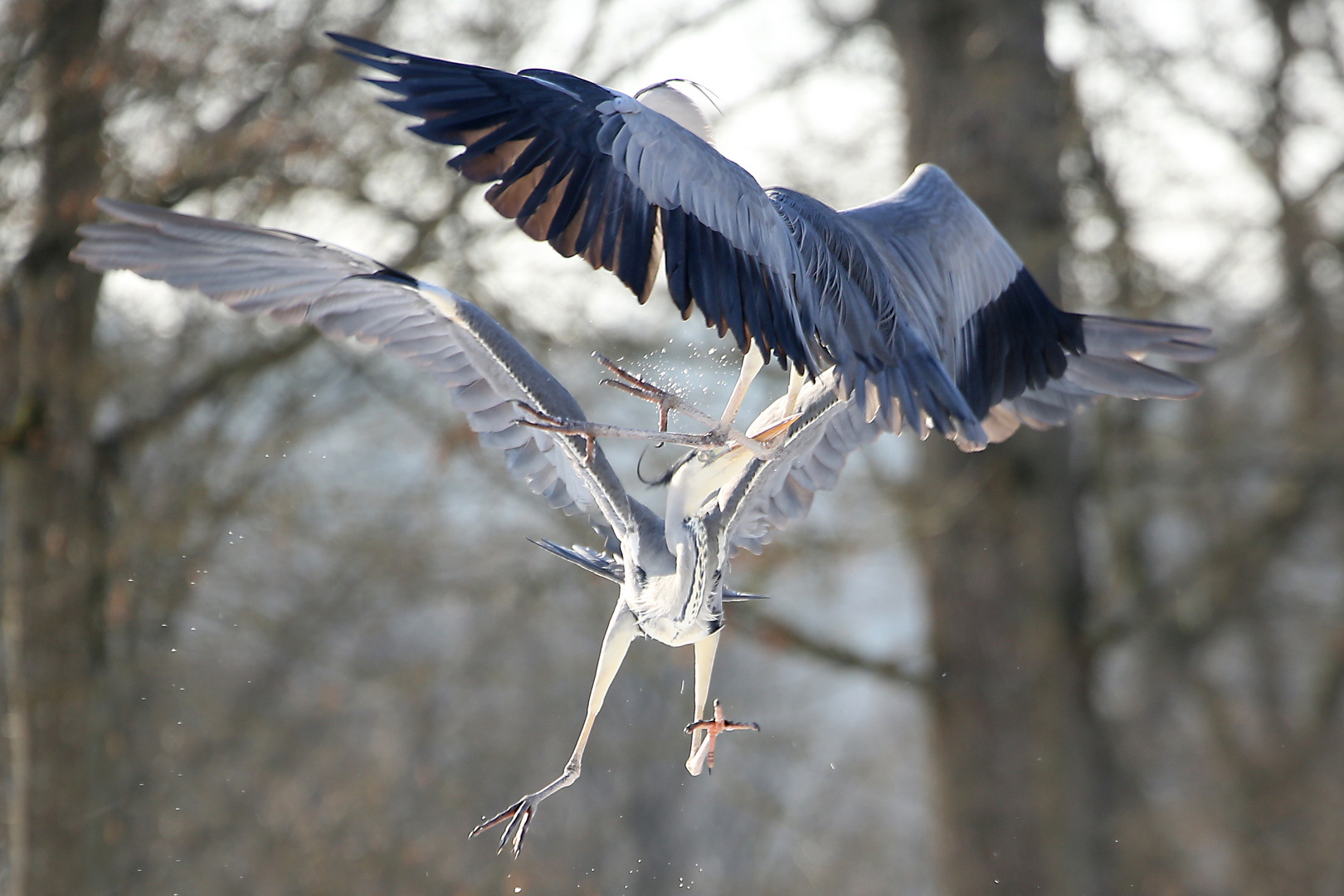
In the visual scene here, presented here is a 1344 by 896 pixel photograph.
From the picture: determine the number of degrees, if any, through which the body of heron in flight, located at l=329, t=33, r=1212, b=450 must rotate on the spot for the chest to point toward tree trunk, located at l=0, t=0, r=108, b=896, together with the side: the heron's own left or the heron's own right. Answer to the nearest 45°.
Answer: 0° — it already faces it

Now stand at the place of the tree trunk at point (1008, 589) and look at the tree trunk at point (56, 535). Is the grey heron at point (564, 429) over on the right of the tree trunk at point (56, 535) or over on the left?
left

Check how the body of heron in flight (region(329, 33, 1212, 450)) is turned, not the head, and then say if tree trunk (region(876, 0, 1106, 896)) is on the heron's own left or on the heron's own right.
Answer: on the heron's own right

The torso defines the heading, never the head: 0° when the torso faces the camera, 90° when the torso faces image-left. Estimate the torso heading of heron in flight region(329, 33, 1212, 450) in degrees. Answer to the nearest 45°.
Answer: approximately 135°
